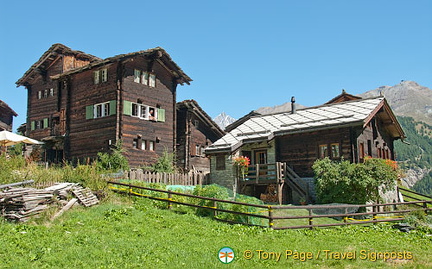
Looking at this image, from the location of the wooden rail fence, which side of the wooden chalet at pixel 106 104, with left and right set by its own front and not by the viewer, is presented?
front

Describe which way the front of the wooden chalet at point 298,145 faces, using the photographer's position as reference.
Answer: facing the viewer and to the left of the viewer

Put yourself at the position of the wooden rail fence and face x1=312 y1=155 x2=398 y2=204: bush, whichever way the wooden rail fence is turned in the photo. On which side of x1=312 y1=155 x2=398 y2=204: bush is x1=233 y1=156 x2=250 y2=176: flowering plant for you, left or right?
left

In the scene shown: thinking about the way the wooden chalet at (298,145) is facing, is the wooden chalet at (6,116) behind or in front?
behind

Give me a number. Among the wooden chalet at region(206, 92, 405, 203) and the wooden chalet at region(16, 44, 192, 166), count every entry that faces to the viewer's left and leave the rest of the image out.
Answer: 0

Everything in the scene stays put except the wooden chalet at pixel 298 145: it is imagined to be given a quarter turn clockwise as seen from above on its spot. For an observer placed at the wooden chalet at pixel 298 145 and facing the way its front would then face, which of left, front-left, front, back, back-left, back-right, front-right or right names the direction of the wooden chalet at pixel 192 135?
right

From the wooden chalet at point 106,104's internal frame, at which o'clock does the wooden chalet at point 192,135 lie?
the wooden chalet at point 192,135 is roughly at 10 o'clock from the wooden chalet at point 106,104.

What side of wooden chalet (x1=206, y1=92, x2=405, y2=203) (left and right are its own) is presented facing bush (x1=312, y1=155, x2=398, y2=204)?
front

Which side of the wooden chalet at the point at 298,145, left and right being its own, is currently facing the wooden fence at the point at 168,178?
right

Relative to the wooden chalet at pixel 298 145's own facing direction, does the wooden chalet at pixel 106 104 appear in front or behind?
behind

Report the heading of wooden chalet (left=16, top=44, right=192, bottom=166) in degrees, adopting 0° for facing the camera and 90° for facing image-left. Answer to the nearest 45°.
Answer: approximately 315°

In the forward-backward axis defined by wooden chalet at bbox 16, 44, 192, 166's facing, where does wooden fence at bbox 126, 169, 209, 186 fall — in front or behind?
in front
